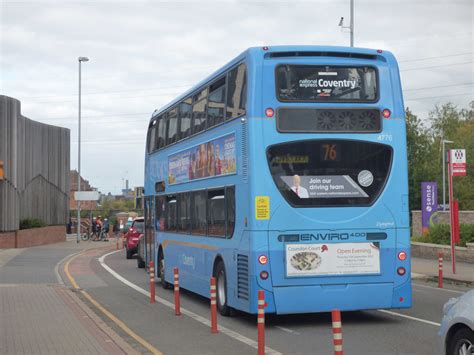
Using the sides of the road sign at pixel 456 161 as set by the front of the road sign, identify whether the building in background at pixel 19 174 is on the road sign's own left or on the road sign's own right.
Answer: on the road sign's own right

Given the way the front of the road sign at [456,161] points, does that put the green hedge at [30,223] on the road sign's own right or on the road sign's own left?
on the road sign's own right

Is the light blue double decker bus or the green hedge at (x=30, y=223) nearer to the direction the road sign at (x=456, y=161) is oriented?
the light blue double decker bus

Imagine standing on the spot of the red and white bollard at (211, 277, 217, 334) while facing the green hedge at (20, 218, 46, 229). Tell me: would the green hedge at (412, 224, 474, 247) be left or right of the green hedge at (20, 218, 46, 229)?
right

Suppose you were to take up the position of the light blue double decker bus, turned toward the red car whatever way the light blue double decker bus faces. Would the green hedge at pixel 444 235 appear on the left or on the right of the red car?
right

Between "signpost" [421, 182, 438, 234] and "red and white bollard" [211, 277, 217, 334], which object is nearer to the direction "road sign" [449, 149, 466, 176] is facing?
the red and white bollard

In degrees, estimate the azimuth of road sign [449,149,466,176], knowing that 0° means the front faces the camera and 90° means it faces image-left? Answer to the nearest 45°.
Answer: approximately 0°

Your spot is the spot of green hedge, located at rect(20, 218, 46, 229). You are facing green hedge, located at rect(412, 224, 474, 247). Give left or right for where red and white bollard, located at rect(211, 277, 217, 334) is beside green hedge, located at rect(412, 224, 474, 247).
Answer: right

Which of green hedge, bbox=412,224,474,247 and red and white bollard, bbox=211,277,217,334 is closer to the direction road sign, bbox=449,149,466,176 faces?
the red and white bollard
